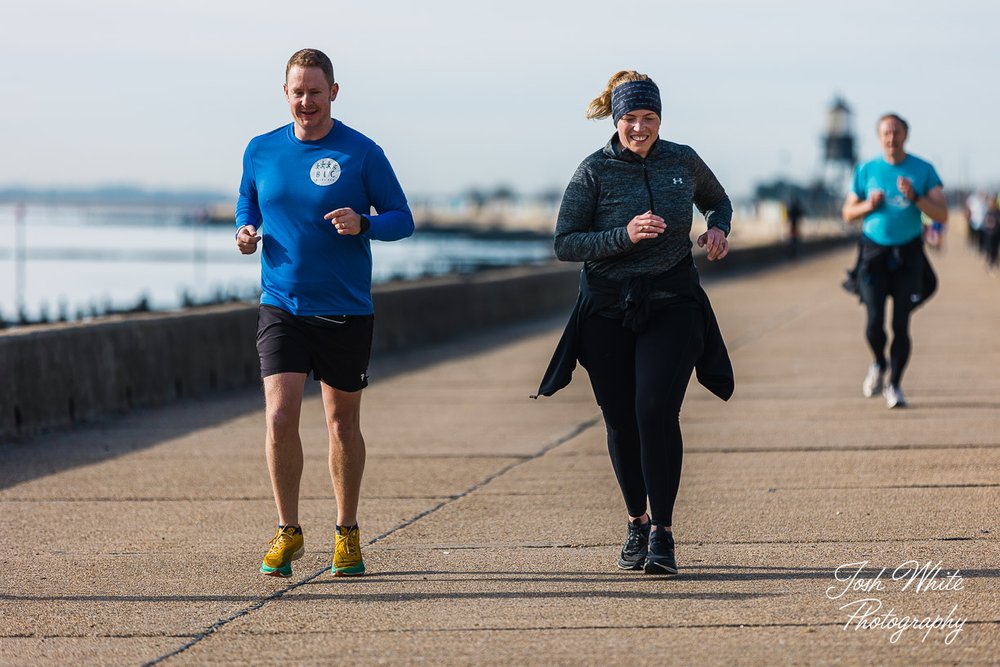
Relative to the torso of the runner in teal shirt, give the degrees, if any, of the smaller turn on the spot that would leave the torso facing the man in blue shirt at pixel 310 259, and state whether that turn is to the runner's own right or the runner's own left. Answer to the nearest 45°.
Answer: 0° — they already face them

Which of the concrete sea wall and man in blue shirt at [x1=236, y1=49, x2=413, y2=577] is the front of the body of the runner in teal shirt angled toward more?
the man in blue shirt

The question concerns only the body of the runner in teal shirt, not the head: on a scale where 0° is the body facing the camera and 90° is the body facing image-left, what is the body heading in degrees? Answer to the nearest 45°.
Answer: approximately 0°
